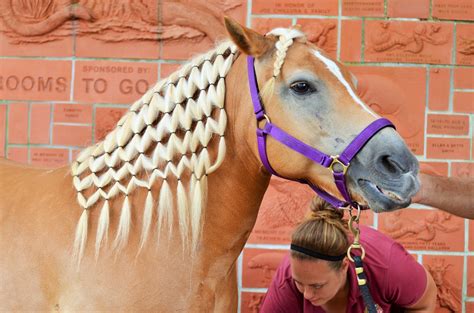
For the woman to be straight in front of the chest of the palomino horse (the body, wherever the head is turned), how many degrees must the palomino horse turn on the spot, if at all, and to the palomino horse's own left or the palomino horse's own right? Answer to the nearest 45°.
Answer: approximately 45° to the palomino horse's own left

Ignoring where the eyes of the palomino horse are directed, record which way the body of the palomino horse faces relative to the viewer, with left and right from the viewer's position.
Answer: facing to the right of the viewer

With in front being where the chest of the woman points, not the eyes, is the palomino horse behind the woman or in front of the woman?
in front

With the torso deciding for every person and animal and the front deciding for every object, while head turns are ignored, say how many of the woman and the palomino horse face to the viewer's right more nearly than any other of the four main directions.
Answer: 1

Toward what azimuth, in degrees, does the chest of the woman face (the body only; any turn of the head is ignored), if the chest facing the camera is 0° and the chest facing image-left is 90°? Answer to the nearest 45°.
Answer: approximately 45°
